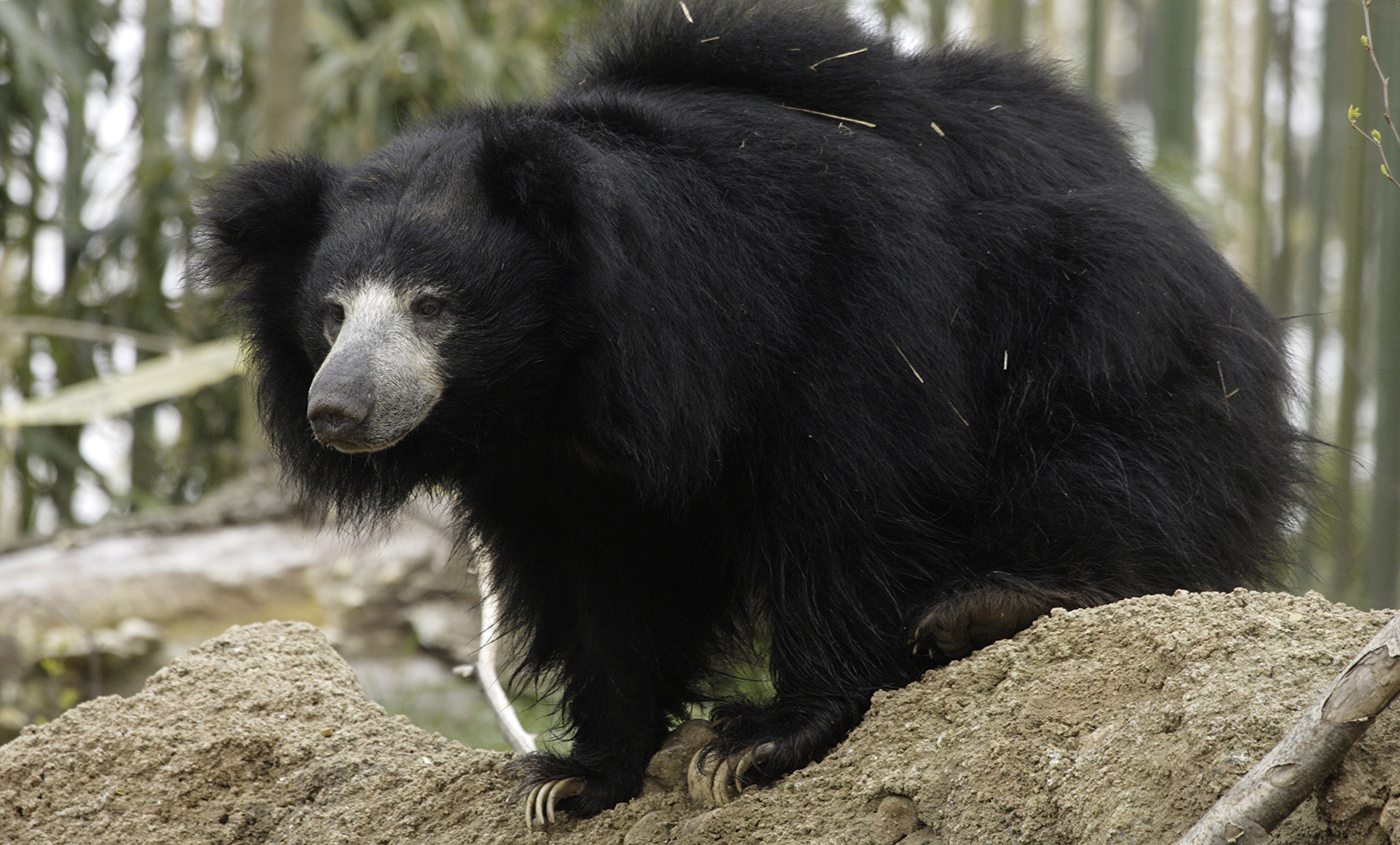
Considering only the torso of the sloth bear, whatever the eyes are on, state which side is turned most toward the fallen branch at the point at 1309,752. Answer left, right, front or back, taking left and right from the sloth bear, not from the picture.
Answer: left

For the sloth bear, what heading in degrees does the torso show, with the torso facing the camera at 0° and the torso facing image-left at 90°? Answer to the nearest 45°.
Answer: approximately 45°
